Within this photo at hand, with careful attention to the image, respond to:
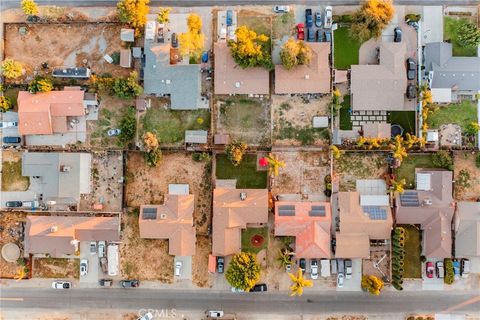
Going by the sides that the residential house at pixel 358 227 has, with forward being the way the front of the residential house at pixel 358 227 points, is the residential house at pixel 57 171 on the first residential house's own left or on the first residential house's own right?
on the first residential house's own right

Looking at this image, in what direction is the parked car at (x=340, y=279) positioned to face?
away from the camera

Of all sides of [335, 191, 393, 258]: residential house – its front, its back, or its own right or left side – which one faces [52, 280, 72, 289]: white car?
right

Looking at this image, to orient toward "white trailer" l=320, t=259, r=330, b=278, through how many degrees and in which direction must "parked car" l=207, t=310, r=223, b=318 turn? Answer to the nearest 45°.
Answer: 0° — it already faces it

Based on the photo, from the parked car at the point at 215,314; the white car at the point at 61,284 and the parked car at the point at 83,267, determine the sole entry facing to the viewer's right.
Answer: the parked car at the point at 215,314

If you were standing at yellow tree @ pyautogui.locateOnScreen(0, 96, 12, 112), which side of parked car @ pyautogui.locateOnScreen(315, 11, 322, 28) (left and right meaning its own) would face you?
right

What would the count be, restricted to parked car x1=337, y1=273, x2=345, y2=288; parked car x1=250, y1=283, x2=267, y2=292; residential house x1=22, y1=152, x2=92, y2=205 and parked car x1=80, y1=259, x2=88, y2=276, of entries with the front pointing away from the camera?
2

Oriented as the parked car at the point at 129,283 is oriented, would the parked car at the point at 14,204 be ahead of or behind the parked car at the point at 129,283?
ahead

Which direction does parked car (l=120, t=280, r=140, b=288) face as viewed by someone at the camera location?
facing to the left of the viewer

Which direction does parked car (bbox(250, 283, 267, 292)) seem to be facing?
to the viewer's left

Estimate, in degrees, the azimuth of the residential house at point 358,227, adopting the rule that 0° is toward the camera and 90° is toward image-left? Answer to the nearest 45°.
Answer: approximately 0°

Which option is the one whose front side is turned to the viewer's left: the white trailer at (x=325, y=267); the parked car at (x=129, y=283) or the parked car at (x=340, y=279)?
the parked car at (x=129, y=283)

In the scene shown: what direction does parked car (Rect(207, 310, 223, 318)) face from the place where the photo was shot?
facing to the right of the viewer

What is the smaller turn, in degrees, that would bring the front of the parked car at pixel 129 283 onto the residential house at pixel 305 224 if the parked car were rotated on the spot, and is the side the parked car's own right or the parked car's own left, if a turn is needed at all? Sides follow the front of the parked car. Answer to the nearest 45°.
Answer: approximately 180°
